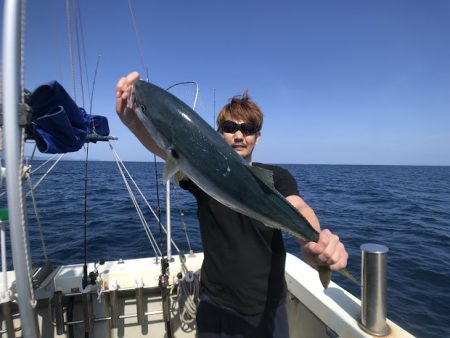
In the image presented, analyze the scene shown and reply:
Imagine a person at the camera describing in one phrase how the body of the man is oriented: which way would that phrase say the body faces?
toward the camera

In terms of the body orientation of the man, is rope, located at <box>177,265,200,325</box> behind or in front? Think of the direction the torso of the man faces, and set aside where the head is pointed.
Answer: behind
